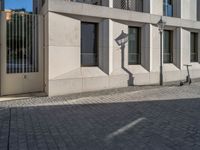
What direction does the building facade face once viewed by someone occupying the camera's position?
facing the viewer and to the right of the viewer
